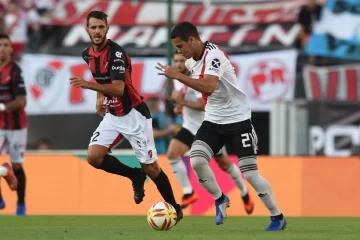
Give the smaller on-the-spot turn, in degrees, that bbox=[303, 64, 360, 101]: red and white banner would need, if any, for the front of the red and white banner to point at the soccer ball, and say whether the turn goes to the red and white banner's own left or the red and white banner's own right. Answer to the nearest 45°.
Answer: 0° — it already faces it

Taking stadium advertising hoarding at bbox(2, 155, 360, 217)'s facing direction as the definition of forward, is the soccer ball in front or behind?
in front

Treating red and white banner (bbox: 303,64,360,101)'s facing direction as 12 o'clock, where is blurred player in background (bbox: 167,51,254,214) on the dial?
The blurred player in background is roughly at 1 o'clock from the red and white banner.

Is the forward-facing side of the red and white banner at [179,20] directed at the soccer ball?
yes
